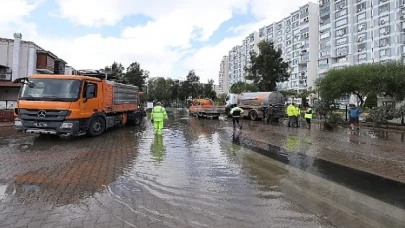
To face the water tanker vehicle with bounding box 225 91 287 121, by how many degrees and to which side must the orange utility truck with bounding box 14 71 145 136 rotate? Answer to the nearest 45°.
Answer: approximately 180°

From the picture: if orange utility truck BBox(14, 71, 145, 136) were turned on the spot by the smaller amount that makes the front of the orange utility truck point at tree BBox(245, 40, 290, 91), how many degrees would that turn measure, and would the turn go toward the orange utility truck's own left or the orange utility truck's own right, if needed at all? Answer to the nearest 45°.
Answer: approximately 180°

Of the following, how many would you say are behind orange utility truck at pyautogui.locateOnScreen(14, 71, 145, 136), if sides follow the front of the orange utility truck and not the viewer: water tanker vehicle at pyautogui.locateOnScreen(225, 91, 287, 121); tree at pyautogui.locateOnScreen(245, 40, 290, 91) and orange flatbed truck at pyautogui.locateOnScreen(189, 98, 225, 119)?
3

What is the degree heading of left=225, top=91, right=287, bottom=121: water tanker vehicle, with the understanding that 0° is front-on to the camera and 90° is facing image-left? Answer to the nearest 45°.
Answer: approximately 135°

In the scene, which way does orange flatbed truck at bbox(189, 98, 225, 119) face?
to the viewer's left

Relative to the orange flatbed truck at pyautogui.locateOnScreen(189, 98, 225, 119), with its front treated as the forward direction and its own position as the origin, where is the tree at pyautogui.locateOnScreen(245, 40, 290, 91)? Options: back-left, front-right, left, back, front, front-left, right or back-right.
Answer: back-right

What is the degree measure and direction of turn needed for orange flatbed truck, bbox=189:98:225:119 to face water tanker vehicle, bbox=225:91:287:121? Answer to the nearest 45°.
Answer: approximately 180°

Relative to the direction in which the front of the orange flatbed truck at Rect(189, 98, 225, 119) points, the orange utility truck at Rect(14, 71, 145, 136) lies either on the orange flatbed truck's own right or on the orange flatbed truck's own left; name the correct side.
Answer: on the orange flatbed truck's own left

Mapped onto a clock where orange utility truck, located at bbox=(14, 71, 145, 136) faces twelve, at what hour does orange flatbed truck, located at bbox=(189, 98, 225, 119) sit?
The orange flatbed truck is roughly at 6 o'clock from the orange utility truck.
